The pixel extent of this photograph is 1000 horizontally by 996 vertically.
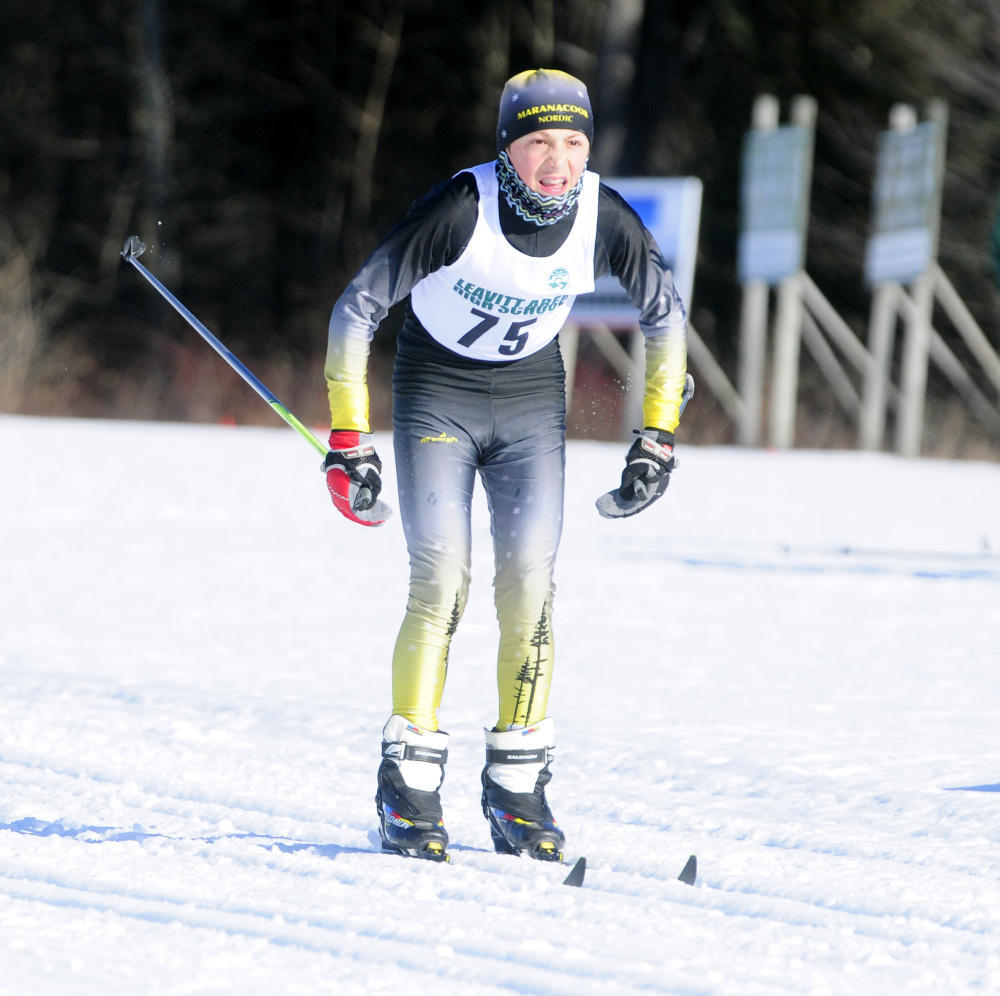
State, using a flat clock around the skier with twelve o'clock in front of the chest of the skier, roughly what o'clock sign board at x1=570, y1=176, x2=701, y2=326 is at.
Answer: The sign board is roughly at 6 o'clock from the skier.

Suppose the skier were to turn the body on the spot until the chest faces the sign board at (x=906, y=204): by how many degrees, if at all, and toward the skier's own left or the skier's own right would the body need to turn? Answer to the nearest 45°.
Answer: approximately 180°

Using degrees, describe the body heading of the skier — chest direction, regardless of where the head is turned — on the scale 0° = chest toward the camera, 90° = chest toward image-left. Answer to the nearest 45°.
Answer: approximately 0°

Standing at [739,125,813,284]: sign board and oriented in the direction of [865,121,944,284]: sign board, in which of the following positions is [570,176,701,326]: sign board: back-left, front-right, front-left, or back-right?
back-right

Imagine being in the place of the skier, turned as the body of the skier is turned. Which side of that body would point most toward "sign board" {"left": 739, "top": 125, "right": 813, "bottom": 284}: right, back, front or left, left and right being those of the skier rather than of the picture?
back
